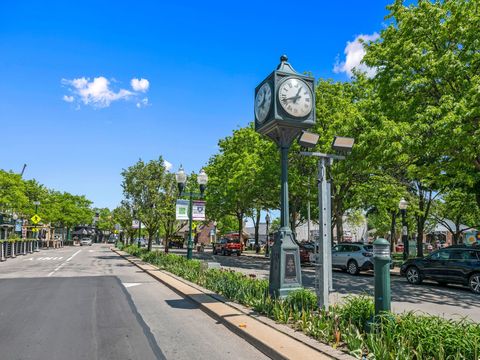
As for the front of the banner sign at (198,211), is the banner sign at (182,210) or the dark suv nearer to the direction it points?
the dark suv

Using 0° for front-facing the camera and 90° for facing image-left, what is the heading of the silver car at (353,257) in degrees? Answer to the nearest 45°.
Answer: approximately 135°

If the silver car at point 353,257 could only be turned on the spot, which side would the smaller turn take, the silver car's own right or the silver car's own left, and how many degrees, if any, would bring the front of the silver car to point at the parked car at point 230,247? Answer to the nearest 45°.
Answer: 0° — it already faces it

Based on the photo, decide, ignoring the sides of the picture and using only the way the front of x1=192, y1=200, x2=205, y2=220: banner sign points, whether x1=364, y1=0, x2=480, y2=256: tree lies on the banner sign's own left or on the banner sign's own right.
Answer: on the banner sign's own left

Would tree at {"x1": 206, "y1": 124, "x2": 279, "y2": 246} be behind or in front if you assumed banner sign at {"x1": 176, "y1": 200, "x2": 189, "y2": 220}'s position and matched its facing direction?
behind

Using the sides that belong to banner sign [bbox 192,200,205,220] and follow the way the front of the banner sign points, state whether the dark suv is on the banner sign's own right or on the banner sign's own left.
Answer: on the banner sign's own left

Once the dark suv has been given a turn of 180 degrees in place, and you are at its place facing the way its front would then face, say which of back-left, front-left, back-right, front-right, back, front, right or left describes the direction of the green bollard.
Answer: front-right
